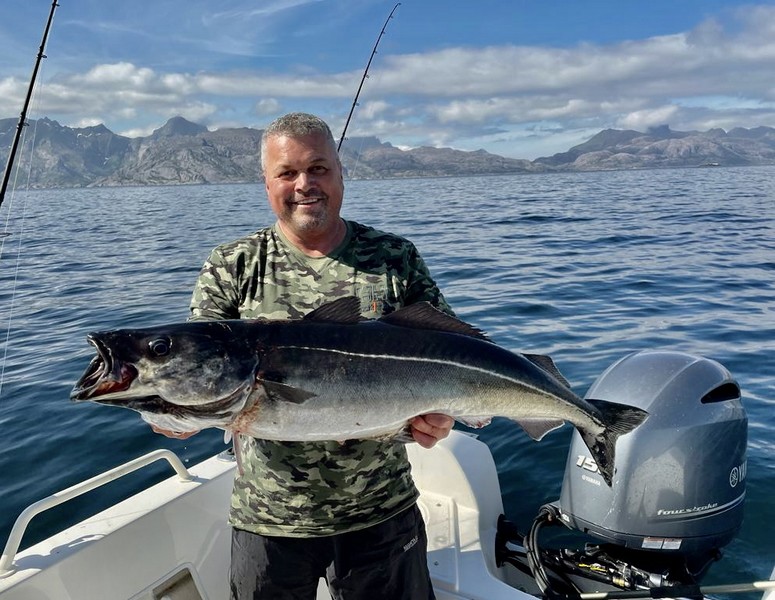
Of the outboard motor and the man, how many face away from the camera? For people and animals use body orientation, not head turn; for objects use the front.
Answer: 0

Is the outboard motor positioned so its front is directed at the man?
yes

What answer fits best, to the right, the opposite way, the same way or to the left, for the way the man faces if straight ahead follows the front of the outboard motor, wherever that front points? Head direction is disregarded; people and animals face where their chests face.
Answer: to the left

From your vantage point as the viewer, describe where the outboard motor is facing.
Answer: facing the viewer and to the left of the viewer

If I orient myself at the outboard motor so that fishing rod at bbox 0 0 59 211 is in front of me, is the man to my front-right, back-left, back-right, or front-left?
front-left

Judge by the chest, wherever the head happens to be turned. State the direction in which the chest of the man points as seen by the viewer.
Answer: toward the camera

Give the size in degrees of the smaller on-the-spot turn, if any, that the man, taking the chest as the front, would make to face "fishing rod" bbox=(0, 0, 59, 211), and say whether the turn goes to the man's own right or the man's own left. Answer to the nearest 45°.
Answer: approximately 135° to the man's own right

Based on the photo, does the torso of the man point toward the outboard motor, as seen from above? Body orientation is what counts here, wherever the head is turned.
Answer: no
